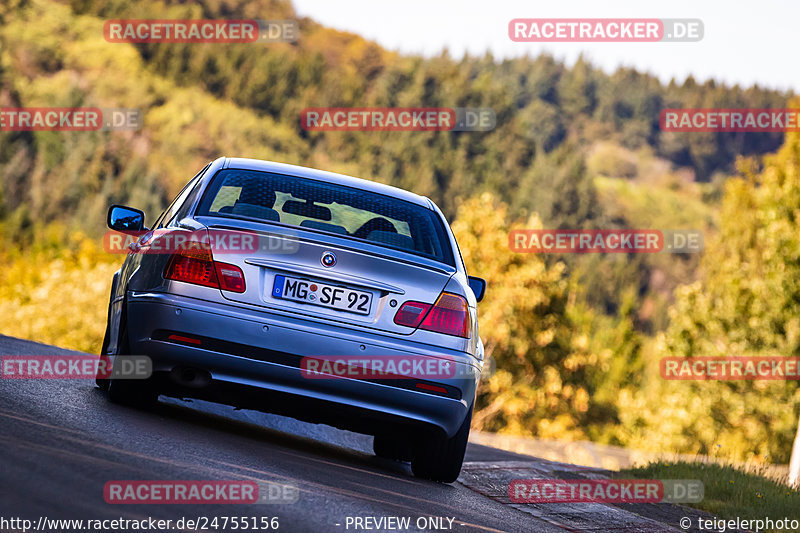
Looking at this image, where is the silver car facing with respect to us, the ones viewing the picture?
facing away from the viewer
